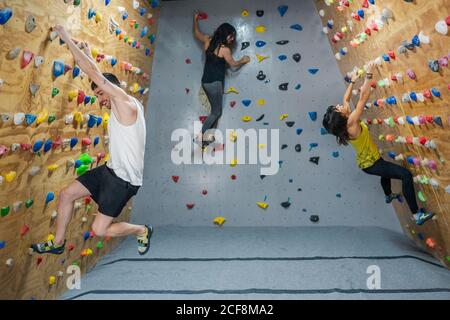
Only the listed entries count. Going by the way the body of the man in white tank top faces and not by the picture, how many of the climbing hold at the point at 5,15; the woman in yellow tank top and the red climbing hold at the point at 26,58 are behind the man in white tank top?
1

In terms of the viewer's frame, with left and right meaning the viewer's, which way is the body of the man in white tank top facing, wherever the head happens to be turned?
facing to the left of the viewer

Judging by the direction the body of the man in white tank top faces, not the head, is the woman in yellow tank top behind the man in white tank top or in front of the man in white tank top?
behind

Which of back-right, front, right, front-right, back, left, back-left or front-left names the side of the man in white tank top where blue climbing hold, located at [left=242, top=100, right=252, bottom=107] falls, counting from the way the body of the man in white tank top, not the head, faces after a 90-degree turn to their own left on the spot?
back-left

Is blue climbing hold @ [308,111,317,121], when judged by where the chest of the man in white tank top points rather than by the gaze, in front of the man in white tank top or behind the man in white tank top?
behind
